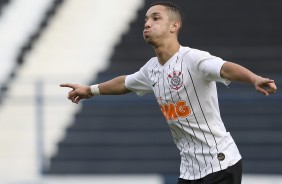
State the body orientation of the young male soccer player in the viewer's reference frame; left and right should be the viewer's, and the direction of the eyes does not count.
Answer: facing the viewer and to the left of the viewer

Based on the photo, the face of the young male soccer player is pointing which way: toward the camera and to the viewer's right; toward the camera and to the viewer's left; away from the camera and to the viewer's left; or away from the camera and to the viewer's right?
toward the camera and to the viewer's left
